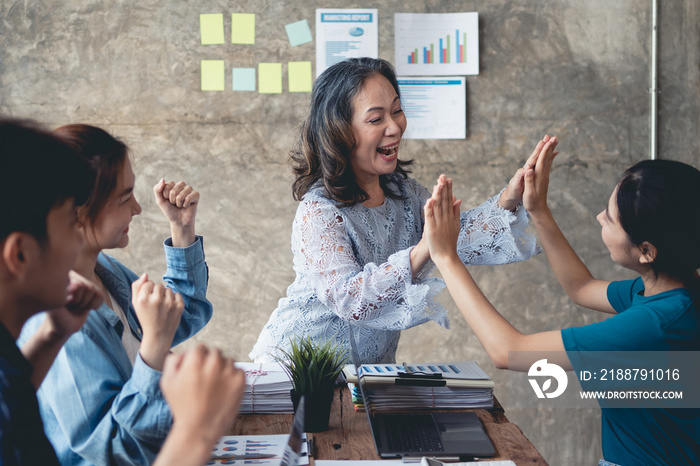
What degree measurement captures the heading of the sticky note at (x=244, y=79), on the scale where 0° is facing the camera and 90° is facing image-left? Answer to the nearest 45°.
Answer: approximately 0°

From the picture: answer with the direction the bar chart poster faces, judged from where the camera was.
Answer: facing the viewer

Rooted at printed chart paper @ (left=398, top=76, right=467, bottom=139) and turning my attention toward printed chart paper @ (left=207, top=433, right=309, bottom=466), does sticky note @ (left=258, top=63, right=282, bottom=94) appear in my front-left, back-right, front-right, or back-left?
front-right

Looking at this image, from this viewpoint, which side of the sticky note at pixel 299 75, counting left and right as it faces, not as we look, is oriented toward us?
front

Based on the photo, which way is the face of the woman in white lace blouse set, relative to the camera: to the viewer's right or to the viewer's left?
to the viewer's right

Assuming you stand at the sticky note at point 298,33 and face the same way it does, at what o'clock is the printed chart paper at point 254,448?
The printed chart paper is roughly at 12 o'clock from the sticky note.

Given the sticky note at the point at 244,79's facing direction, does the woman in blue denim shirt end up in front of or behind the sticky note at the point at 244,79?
in front

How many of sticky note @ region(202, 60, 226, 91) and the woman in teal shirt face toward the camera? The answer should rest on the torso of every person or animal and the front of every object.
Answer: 1

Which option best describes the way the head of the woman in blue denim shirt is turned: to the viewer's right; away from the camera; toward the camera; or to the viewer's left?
to the viewer's right

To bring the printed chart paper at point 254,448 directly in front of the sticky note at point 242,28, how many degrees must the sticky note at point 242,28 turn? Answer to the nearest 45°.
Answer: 0° — it already faces it

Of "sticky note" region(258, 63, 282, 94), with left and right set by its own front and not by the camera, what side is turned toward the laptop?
front

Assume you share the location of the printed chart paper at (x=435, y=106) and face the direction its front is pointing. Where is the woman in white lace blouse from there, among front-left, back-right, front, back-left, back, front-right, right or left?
front

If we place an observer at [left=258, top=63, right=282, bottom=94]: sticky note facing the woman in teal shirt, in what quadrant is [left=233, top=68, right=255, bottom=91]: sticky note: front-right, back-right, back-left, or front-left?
back-right

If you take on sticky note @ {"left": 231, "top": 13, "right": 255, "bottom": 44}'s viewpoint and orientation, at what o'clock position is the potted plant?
The potted plant is roughly at 12 o'clock from the sticky note.

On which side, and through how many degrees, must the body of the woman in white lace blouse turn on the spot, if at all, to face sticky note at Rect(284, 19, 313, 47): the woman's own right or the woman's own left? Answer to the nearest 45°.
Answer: approximately 135° to the woman's own left

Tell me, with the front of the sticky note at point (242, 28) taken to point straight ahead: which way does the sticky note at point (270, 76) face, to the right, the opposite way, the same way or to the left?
the same way

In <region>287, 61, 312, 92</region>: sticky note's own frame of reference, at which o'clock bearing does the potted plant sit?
The potted plant is roughly at 12 o'clock from the sticky note.
